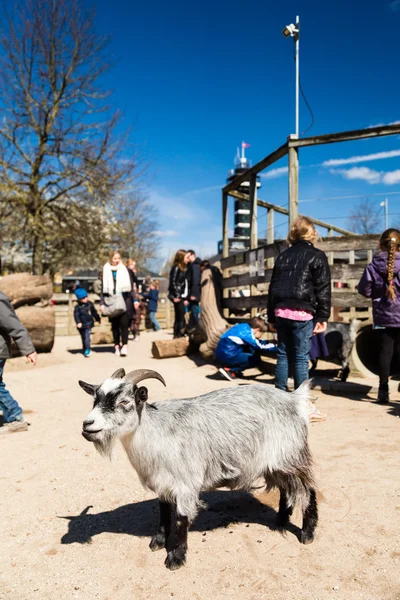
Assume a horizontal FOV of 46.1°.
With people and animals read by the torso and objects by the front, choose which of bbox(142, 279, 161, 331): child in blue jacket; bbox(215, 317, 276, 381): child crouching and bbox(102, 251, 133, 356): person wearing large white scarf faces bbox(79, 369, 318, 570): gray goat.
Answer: the person wearing large white scarf

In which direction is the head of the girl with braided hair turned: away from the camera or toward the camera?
away from the camera

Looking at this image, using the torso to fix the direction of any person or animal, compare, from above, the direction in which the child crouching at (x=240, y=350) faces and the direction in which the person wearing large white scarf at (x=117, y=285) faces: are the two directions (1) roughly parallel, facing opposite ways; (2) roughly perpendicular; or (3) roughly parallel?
roughly perpendicular

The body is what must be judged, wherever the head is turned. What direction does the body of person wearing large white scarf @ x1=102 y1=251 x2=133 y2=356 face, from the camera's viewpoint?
toward the camera

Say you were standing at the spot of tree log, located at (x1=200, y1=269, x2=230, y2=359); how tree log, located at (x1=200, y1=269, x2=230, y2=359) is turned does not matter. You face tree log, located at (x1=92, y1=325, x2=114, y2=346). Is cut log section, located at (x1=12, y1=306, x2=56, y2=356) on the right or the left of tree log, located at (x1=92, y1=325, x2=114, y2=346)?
left

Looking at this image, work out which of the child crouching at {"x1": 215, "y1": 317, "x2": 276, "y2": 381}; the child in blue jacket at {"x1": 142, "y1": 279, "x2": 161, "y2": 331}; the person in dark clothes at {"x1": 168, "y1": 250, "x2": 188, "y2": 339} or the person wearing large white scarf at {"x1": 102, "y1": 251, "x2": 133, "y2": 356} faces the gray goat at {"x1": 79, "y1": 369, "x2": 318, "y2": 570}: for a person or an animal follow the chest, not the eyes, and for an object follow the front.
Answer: the person wearing large white scarf

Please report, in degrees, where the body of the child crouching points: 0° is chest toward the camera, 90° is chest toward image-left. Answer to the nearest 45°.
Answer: approximately 270°

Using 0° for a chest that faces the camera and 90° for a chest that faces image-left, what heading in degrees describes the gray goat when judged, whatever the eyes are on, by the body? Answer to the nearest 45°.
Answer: approximately 45°

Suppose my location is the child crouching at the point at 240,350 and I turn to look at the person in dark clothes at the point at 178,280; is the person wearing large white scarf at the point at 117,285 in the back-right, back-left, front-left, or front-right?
front-left
